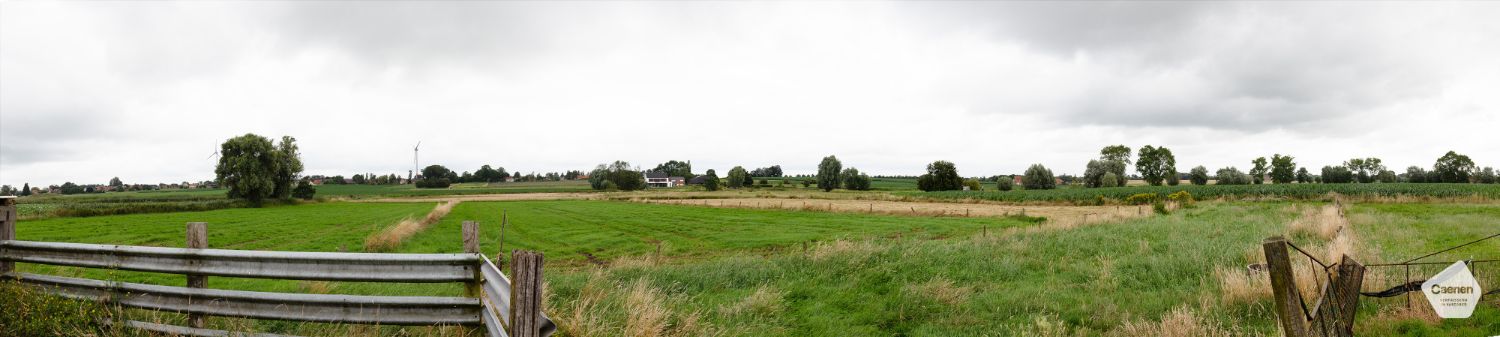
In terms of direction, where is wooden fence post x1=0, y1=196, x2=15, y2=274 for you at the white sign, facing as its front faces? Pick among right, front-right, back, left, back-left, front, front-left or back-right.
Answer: front-right

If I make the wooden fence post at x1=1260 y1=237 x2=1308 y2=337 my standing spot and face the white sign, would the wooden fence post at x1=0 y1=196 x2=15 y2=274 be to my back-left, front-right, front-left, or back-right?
back-left

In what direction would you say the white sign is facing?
toward the camera

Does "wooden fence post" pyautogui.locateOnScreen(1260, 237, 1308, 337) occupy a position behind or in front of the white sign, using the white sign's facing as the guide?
in front
